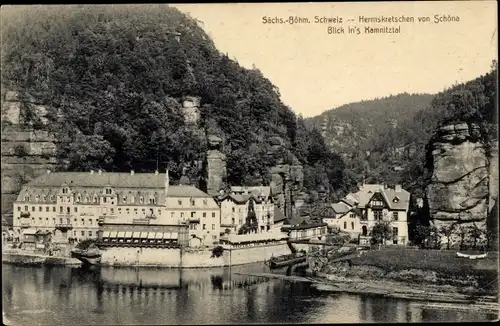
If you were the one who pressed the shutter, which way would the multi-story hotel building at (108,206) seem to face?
facing the viewer

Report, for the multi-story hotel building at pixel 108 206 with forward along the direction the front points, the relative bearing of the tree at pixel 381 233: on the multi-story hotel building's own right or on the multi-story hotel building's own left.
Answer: on the multi-story hotel building's own left

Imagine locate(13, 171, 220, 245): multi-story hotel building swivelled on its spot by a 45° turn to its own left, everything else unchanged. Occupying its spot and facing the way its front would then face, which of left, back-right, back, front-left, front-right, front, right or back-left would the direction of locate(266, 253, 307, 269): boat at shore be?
front-left

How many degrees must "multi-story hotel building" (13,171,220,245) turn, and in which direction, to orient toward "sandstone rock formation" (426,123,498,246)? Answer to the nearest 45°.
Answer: approximately 45° to its left

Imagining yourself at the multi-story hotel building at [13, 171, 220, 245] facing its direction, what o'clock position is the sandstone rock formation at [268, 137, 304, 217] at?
The sandstone rock formation is roughly at 8 o'clock from the multi-story hotel building.
